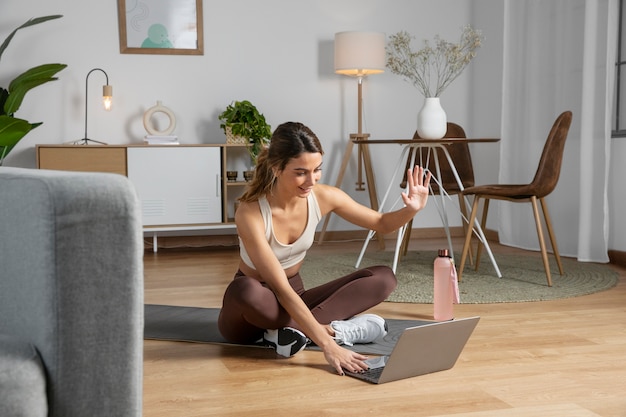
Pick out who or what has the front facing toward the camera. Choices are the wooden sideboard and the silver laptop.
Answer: the wooden sideboard

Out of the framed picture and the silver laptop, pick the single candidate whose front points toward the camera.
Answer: the framed picture

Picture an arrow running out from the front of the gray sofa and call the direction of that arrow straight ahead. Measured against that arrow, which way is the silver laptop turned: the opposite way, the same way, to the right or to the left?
the opposite way

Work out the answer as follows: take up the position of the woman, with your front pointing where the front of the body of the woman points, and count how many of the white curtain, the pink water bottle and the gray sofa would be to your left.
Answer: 2

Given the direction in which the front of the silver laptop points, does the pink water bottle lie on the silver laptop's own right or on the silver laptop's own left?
on the silver laptop's own right

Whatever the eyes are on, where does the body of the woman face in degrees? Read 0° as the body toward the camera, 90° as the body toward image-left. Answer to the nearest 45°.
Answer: approximately 315°

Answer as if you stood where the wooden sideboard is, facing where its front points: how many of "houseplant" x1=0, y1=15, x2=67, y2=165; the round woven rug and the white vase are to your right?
1

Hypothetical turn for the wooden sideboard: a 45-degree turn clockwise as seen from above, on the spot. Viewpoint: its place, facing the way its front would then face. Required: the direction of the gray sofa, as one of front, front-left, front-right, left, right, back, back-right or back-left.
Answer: front-left

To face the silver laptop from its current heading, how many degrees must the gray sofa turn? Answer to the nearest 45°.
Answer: approximately 135° to its left

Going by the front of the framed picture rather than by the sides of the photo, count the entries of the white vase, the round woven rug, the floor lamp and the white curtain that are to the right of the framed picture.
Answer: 0

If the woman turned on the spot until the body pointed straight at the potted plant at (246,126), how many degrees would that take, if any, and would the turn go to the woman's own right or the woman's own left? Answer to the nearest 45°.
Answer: approximately 135° to the woman's own left

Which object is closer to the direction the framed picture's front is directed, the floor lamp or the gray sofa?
the gray sofa

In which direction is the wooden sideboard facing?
toward the camera

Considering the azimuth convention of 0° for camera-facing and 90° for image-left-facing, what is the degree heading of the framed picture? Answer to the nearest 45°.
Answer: approximately 0°

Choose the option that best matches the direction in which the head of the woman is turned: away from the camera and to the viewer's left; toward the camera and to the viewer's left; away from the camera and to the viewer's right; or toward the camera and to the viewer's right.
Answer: toward the camera and to the viewer's right

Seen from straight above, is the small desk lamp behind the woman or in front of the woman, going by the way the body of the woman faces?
behind

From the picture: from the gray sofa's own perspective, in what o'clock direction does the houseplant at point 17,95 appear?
The houseplant is roughly at 6 o'clock from the gray sofa.
